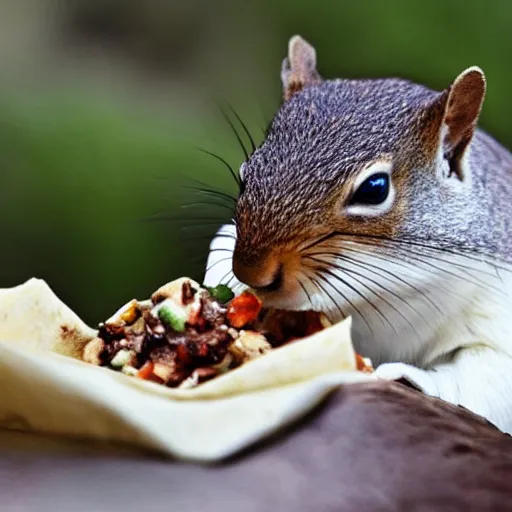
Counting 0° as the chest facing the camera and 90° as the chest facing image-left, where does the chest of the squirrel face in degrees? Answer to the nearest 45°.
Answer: approximately 45°
